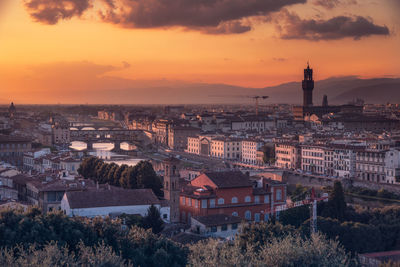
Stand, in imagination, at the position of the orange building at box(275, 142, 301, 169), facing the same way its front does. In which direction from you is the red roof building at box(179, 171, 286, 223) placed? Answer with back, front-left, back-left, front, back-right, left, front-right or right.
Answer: front-left

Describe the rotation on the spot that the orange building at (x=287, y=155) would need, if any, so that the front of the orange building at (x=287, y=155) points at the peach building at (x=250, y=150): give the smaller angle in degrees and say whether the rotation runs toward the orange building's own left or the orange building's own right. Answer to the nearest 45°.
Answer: approximately 90° to the orange building's own right

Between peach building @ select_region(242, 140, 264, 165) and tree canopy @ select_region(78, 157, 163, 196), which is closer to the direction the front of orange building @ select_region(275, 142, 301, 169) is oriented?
the tree canopy

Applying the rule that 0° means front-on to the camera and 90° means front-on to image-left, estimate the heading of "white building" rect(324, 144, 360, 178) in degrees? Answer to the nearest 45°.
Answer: approximately 45°

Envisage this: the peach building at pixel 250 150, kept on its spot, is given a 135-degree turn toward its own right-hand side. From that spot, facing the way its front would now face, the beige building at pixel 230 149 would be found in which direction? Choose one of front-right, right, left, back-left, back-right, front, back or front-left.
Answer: front-left
